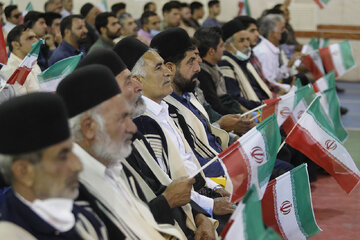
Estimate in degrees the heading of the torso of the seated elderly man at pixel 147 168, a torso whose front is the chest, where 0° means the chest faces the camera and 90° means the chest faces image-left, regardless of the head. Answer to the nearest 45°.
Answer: approximately 315°

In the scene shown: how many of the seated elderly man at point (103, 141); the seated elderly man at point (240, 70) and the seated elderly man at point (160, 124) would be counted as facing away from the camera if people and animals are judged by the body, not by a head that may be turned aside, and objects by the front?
0

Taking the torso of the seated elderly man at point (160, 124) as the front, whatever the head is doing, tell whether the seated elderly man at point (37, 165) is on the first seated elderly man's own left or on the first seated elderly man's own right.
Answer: on the first seated elderly man's own right

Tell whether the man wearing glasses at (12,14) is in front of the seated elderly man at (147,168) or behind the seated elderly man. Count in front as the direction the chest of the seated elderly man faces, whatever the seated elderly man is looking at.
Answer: behind

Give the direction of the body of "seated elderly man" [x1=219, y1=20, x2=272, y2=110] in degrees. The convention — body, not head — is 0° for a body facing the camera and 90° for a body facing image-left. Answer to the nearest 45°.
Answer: approximately 315°

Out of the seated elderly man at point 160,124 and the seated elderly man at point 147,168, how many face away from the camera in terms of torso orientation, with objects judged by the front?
0

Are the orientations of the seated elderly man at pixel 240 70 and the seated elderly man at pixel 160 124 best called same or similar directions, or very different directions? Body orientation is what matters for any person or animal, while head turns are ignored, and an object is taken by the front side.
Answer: same or similar directions

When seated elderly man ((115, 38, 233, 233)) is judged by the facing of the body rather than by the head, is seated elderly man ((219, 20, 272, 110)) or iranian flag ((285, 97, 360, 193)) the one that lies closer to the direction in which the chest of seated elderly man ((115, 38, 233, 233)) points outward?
the iranian flag

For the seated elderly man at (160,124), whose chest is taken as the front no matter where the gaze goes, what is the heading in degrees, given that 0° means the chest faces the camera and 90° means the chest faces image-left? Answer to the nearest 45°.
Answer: approximately 315°

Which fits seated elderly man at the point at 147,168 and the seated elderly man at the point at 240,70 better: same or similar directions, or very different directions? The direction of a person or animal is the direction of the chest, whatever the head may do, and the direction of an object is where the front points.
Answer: same or similar directions

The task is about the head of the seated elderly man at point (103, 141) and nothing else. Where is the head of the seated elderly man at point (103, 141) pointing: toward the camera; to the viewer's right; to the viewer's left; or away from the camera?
to the viewer's right

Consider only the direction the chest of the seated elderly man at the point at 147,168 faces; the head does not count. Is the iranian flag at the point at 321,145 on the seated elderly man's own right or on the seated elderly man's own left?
on the seated elderly man's own left

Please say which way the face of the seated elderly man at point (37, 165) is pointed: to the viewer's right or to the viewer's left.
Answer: to the viewer's right

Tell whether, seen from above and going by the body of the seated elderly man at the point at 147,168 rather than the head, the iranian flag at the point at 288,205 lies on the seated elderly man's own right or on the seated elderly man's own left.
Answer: on the seated elderly man's own left

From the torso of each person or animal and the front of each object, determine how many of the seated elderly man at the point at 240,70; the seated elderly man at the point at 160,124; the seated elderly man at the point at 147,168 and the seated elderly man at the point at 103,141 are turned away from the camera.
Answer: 0

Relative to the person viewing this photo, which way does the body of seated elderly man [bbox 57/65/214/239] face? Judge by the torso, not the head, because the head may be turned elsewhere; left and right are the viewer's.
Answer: facing the viewer and to the right of the viewer
